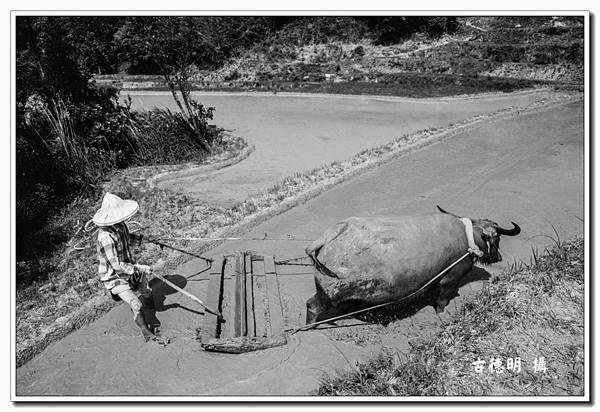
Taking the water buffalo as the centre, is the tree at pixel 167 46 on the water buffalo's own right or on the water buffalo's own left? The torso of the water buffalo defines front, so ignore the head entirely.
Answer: on the water buffalo's own left

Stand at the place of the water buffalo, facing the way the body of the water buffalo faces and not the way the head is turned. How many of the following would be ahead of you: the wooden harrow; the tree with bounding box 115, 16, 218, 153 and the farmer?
0

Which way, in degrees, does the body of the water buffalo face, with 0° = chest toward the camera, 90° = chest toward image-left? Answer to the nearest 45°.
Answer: approximately 270°

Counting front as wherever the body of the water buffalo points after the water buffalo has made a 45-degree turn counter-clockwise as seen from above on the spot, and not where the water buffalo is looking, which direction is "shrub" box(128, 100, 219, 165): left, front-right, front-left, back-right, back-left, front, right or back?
left

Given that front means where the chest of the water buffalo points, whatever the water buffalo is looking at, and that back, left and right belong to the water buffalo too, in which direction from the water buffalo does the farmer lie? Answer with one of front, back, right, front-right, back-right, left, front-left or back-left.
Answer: back

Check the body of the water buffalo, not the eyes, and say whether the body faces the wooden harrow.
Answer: no

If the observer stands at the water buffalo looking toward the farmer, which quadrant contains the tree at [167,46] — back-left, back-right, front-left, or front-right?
front-right
